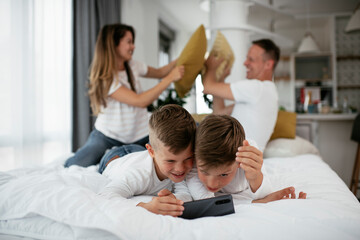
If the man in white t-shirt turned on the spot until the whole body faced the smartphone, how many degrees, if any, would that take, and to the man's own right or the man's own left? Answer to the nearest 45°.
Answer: approximately 90° to the man's own left

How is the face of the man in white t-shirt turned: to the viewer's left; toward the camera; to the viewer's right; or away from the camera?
to the viewer's left

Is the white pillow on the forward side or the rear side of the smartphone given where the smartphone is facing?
on the forward side

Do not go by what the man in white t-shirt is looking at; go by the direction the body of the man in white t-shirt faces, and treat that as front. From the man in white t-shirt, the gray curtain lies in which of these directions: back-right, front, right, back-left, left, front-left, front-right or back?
front-right

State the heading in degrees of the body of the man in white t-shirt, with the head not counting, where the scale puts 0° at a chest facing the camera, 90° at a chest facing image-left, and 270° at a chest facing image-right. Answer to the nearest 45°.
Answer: approximately 90°

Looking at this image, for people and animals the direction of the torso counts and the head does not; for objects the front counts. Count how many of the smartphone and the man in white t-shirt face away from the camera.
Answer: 1

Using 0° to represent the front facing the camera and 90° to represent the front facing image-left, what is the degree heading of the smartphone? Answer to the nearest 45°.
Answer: approximately 180°

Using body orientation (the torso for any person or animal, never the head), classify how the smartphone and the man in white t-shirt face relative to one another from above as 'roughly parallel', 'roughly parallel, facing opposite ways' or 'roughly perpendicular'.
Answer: roughly perpendicular
